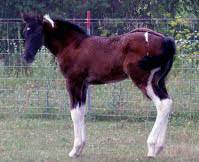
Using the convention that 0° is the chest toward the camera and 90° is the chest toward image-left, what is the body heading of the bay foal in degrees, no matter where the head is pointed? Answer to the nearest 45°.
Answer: approximately 90°
